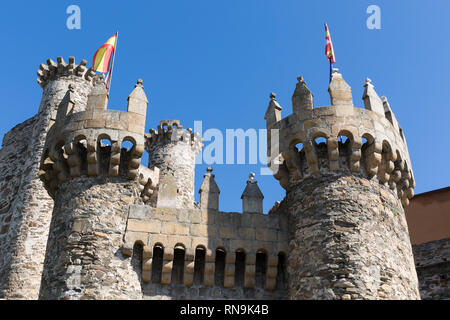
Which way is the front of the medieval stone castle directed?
toward the camera
